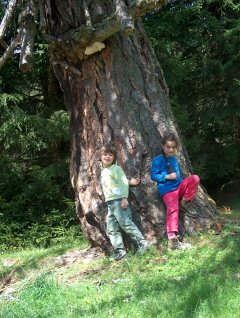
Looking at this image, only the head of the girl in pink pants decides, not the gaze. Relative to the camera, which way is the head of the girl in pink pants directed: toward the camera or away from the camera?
toward the camera

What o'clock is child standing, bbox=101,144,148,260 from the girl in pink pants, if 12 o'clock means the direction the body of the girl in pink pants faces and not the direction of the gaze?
The child standing is roughly at 4 o'clock from the girl in pink pants.
